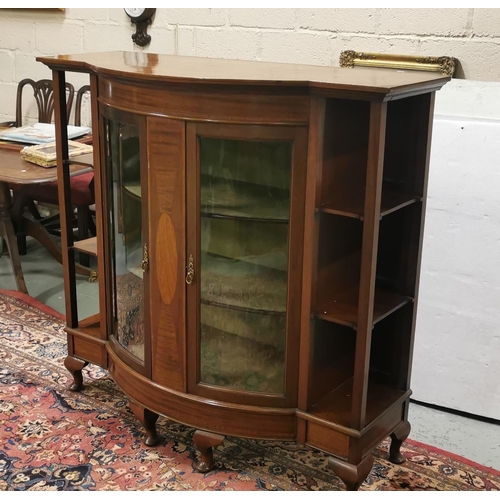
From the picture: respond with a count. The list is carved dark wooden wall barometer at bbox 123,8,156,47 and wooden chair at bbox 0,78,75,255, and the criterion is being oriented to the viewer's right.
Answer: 0

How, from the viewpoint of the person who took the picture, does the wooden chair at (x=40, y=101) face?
facing the viewer and to the left of the viewer

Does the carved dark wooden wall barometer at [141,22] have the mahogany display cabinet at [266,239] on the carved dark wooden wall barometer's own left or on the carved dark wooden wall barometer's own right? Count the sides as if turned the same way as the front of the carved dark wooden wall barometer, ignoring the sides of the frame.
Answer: on the carved dark wooden wall barometer's own left

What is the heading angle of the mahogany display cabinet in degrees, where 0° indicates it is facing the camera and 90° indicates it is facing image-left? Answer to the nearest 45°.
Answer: approximately 45°

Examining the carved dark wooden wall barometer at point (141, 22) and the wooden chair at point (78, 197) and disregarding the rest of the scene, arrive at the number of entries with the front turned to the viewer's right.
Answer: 0

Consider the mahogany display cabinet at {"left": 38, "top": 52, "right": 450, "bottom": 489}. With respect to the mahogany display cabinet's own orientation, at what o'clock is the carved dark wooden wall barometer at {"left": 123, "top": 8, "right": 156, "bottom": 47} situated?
The carved dark wooden wall barometer is roughly at 4 o'clock from the mahogany display cabinet.
